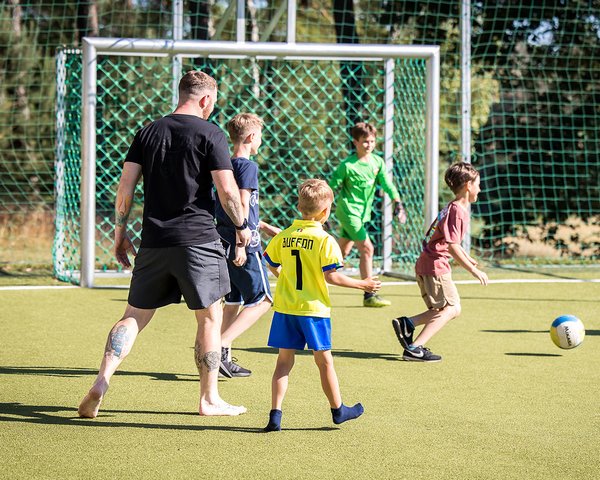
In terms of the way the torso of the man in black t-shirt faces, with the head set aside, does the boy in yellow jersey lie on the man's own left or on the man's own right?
on the man's own right

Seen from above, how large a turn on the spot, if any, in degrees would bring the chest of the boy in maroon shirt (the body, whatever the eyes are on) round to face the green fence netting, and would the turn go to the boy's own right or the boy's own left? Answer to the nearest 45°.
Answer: approximately 90° to the boy's own left

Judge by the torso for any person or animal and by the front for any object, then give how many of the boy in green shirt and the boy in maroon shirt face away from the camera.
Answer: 0

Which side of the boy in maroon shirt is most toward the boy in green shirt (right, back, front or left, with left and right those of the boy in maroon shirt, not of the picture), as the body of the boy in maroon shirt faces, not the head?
left

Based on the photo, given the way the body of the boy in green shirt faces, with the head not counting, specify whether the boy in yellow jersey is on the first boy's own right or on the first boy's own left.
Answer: on the first boy's own right

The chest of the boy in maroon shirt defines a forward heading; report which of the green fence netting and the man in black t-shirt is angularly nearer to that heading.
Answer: the green fence netting

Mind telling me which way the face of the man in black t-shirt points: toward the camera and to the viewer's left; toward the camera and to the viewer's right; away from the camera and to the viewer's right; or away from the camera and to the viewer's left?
away from the camera and to the viewer's right

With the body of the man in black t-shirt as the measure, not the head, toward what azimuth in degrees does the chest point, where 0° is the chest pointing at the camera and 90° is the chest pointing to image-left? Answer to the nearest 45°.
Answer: approximately 225°

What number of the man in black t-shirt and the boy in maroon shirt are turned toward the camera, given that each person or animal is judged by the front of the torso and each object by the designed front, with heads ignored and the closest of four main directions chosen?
0

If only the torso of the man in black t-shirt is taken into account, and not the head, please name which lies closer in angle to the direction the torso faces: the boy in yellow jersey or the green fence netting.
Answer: the green fence netting

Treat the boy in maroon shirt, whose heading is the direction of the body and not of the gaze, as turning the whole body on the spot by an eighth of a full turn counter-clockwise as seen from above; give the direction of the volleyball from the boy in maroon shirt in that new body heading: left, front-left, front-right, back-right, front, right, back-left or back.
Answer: front-right

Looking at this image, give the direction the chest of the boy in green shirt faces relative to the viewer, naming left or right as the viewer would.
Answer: facing the viewer and to the right of the viewer

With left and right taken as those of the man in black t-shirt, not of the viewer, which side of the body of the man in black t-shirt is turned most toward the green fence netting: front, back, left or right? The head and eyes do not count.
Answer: front

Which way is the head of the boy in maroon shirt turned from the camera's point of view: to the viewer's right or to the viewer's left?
to the viewer's right

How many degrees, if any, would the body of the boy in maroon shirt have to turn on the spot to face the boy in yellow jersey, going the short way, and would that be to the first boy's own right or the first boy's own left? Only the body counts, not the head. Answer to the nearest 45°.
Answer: approximately 90° to the first boy's own right

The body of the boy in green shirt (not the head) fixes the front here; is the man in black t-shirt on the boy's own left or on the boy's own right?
on the boy's own right

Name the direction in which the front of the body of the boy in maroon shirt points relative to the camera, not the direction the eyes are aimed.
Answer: to the viewer's right
